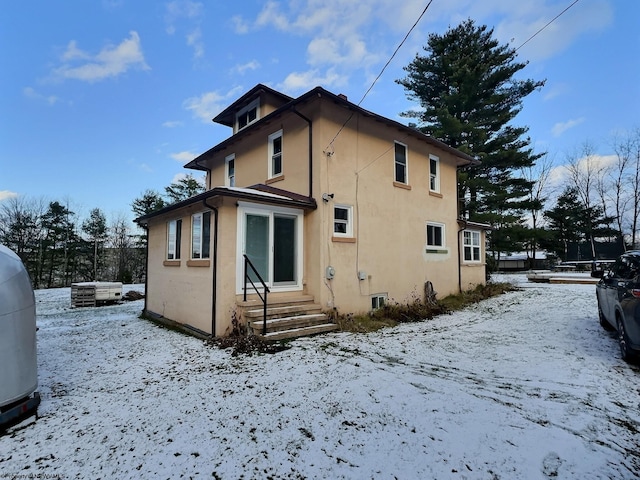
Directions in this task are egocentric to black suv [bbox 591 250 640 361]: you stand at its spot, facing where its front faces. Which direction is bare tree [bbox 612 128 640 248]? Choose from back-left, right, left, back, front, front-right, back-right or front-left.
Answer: front-right

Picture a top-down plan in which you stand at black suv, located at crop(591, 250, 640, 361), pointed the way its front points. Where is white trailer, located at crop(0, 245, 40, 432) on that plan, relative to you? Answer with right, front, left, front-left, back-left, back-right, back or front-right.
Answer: left
